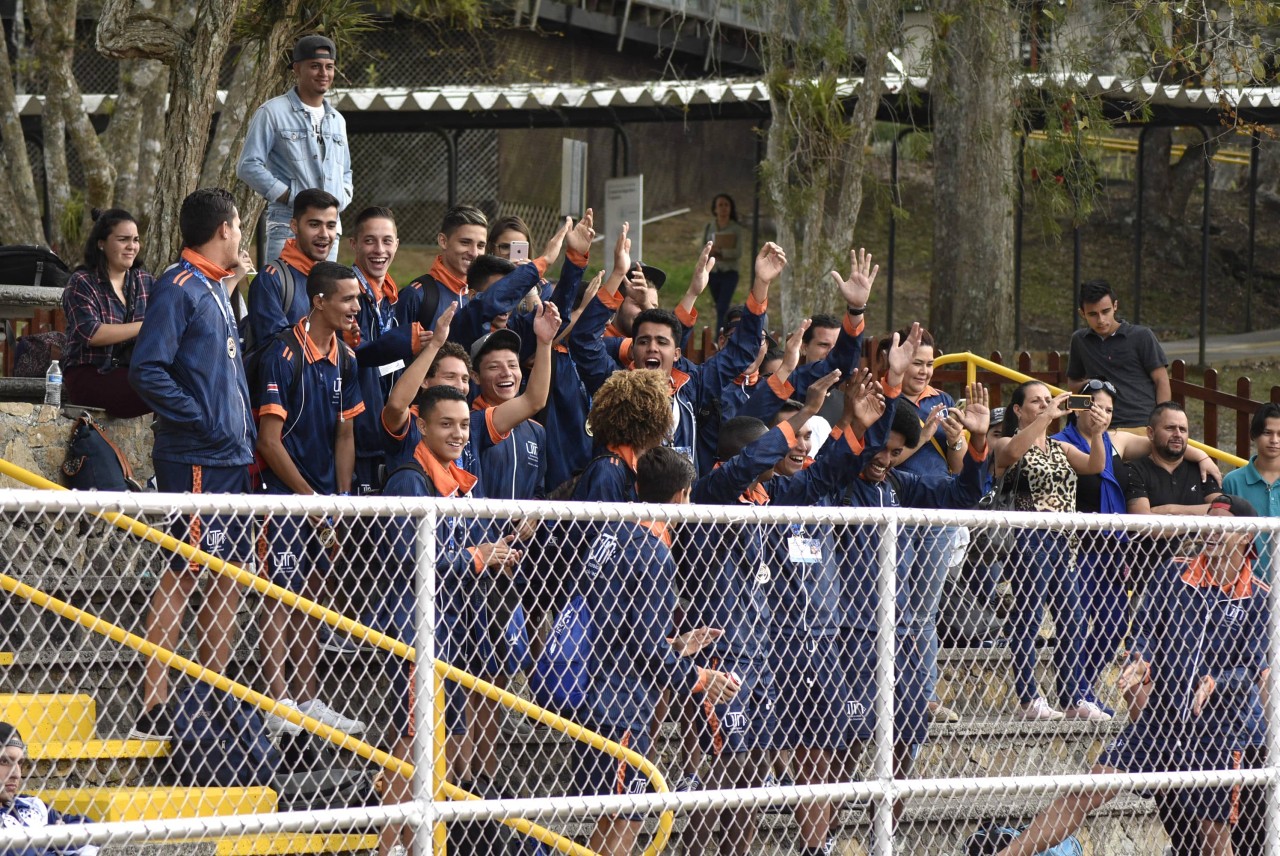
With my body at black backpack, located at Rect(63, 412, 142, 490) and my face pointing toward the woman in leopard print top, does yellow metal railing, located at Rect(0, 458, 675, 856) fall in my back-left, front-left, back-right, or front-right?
front-right

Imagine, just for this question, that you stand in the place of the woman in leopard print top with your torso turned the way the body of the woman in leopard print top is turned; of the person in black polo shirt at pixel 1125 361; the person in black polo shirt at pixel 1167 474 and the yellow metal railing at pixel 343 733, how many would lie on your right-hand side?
1

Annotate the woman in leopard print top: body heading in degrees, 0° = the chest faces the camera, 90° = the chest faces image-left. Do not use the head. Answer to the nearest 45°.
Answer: approximately 315°

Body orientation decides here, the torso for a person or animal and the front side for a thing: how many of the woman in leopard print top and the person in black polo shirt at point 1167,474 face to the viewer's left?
0

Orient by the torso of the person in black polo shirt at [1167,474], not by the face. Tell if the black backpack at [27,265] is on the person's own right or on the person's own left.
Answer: on the person's own right

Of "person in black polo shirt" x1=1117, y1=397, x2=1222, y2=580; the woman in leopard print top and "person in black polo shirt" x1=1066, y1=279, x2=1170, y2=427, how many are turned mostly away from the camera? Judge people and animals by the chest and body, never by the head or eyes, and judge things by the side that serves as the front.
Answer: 0

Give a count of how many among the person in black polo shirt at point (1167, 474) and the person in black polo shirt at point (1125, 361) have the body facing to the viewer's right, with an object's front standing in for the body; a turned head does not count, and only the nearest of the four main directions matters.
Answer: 0

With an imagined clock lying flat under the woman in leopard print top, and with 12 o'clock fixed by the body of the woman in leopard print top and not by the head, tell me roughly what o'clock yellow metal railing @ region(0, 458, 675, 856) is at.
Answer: The yellow metal railing is roughly at 3 o'clock from the woman in leopard print top.

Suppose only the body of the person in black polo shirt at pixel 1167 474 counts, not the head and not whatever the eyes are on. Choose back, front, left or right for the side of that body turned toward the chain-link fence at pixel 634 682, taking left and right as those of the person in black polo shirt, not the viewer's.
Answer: front

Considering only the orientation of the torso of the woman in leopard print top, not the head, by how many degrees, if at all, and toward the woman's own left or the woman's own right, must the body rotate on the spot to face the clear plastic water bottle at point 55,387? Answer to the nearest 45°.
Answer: approximately 135° to the woman's own right

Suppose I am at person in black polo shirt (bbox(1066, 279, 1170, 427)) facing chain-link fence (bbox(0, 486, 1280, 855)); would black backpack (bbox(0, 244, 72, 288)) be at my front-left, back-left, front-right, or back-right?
front-right

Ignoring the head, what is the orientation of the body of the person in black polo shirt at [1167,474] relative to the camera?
toward the camera

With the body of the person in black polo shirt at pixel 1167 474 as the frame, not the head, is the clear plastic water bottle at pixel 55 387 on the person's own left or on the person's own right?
on the person's own right

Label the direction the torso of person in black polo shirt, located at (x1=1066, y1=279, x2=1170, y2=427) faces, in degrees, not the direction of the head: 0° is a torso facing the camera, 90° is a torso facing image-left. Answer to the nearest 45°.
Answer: approximately 45°
